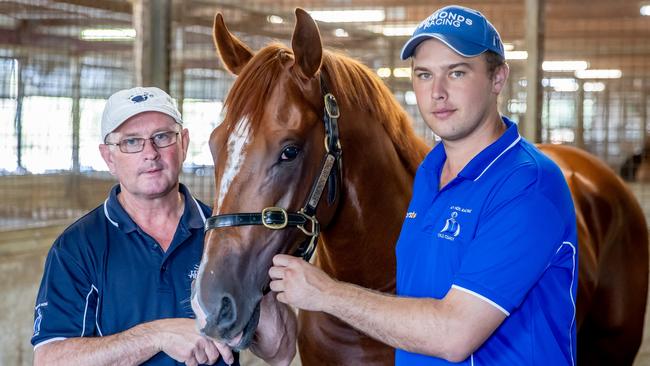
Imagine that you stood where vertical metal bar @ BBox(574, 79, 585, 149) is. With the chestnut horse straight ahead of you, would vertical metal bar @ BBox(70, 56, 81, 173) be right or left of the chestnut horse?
right

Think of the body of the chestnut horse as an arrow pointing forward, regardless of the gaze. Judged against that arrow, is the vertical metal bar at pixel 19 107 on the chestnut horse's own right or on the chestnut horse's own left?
on the chestnut horse's own right

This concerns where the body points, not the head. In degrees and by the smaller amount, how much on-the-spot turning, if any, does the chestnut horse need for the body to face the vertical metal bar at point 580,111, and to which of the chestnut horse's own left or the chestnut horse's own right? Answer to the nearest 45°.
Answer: approximately 135° to the chestnut horse's own right

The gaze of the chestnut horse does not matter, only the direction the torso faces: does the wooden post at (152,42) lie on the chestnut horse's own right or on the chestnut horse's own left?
on the chestnut horse's own right

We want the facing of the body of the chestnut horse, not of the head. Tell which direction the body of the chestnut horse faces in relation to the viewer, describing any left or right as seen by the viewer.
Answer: facing the viewer and to the left of the viewer
